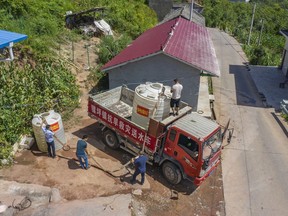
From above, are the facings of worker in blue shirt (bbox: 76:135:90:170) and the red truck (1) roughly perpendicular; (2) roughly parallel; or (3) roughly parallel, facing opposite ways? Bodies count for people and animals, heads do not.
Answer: roughly perpendicular

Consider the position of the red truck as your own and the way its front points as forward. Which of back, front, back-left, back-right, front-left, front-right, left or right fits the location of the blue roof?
back-right

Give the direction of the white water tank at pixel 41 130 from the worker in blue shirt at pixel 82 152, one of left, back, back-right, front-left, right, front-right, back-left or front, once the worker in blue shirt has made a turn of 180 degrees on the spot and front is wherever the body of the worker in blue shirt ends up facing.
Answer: right

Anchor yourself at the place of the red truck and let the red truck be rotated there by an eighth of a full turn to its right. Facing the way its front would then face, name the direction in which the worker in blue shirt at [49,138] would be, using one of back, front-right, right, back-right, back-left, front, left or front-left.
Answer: right

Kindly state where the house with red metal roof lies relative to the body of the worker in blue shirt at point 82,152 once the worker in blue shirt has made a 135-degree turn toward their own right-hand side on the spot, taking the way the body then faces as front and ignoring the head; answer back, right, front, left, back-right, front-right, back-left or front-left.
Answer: back-left

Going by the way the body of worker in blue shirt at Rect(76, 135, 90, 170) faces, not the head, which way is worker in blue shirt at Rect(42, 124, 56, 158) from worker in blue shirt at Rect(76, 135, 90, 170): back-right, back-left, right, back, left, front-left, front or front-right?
left

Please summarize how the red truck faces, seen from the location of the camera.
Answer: facing the viewer and to the right of the viewer

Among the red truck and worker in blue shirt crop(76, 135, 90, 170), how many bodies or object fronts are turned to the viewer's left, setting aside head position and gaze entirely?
0

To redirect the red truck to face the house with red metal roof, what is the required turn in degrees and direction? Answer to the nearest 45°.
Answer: approximately 135° to its left
